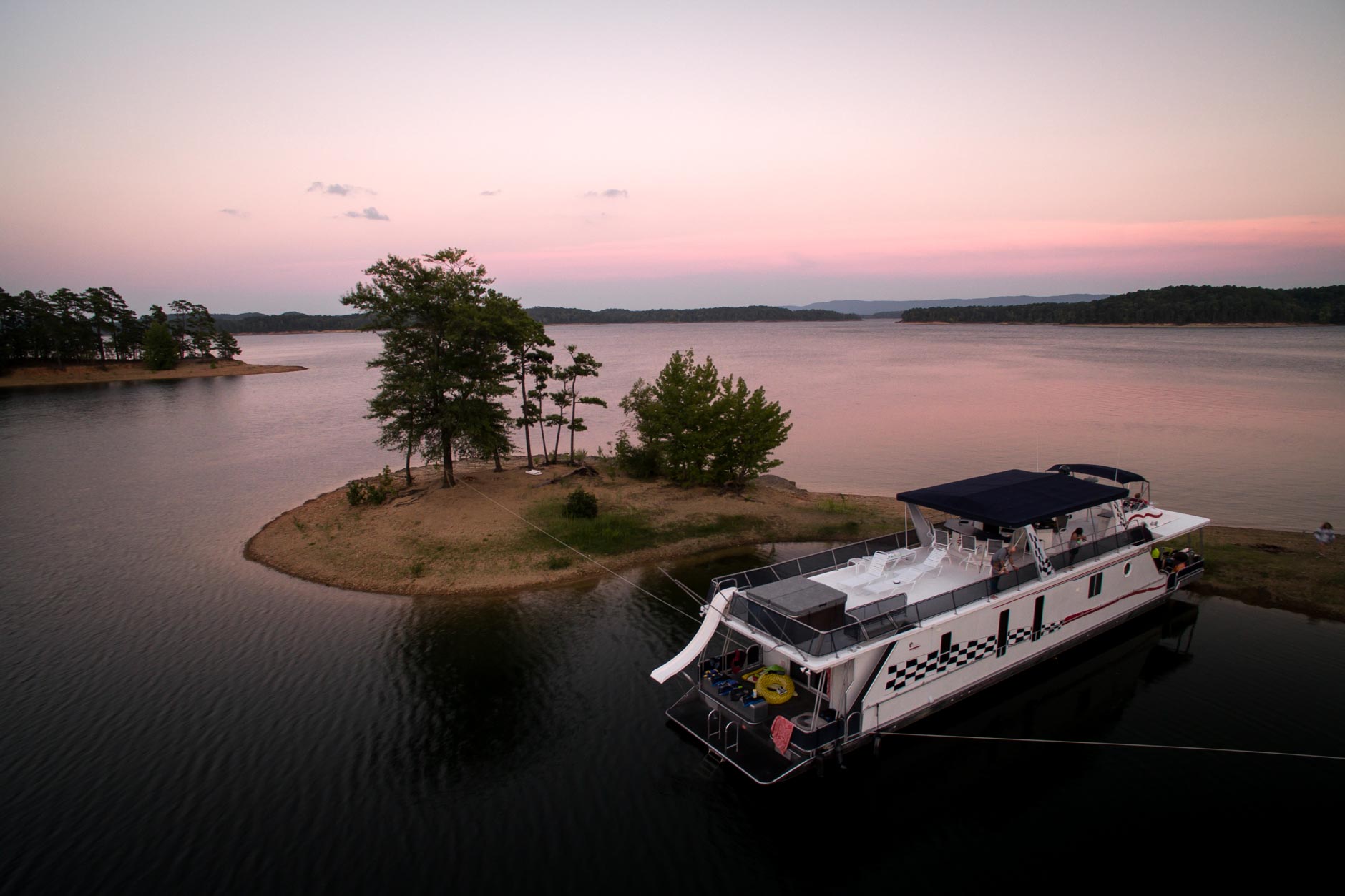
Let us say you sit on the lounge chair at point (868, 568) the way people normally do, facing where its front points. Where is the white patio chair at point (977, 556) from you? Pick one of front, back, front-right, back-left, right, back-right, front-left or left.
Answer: back-left

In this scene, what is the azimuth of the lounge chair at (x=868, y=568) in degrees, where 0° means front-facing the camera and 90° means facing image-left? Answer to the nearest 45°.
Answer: approximately 45°

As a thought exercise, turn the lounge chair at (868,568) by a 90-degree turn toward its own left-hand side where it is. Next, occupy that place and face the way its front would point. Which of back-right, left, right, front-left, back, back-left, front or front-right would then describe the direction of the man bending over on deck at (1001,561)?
front-left

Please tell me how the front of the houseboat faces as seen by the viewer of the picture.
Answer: facing away from the viewer and to the right of the viewer

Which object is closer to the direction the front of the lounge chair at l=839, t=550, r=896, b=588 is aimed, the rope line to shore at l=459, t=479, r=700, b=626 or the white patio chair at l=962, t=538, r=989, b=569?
the rope line to shore

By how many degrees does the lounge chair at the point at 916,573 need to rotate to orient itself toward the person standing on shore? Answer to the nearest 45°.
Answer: approximately 180°

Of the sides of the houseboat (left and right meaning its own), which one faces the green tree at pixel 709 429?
left

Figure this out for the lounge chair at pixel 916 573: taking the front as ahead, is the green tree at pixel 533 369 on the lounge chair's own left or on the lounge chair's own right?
on the lounge chair's own right

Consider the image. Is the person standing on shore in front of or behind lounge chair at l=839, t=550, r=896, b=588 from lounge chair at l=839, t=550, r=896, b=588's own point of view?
behind
